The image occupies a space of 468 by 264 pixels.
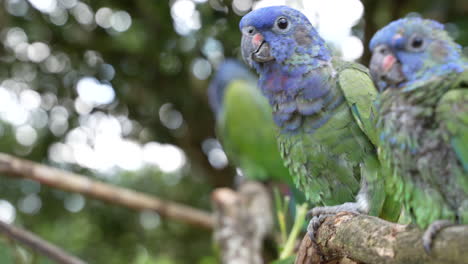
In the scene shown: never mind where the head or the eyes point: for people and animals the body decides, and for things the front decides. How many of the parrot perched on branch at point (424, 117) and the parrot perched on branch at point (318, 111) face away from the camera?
0

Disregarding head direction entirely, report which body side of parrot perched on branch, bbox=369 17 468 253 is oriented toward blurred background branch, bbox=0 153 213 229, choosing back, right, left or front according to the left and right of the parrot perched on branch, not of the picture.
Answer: right

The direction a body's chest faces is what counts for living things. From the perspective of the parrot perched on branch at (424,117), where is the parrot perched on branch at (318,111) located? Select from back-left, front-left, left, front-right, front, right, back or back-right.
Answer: right

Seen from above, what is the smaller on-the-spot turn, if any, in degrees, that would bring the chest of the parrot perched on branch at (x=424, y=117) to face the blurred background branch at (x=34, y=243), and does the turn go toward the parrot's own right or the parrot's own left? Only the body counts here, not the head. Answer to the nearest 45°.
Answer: approximately 45° to the parrot's own right

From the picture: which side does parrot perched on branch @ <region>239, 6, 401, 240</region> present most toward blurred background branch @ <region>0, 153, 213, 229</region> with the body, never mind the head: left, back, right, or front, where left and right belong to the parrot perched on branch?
right

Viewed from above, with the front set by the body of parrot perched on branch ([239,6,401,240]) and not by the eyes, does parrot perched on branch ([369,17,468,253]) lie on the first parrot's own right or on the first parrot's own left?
on the first parrot's own left

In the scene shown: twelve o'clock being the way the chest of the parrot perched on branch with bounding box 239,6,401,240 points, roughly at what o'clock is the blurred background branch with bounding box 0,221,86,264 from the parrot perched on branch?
The blurred background branch is roughly at 2 o'clock from the parrot perched on branch.

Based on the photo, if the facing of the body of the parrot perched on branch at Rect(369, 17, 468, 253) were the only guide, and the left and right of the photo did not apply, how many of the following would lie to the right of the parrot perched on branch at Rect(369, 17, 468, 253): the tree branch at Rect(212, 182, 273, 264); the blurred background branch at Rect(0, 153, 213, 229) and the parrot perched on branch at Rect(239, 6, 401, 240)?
3

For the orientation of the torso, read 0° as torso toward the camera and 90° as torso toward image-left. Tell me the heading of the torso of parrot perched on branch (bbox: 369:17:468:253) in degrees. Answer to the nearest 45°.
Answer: approximately 45°
